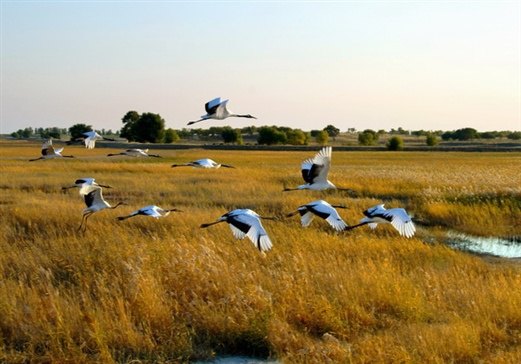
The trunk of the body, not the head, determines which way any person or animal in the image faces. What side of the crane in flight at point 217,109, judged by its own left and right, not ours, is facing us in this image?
right

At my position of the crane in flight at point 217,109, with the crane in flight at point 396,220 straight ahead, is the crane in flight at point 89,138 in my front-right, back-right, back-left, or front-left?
back-left
